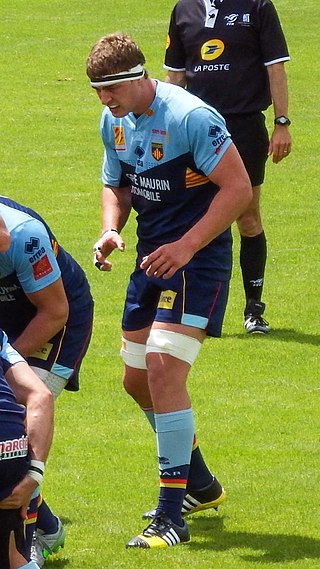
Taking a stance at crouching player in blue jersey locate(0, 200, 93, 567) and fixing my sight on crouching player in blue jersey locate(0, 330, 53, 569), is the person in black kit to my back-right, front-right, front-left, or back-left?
back-left

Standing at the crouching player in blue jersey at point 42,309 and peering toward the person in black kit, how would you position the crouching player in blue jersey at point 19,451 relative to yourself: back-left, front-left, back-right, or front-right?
back-right

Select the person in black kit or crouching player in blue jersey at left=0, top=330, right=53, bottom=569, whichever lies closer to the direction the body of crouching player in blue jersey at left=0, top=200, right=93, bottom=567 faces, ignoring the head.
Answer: the crouching player in blue jersey

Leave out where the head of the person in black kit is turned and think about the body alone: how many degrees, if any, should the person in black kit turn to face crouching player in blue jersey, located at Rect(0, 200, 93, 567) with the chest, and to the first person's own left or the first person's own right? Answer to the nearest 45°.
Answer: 0° — they already face them

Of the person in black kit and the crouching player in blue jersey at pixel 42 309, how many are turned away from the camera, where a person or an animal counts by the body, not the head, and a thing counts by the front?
0

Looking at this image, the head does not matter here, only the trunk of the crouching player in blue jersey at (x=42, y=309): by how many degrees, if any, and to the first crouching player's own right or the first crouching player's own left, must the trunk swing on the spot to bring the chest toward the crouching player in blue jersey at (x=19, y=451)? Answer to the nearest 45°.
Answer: approximately 45° to the first crouching player's own left

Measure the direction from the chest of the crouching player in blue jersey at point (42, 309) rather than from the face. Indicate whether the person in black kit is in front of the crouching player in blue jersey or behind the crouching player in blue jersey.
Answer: behind

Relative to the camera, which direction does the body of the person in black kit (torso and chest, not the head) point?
toward the camera

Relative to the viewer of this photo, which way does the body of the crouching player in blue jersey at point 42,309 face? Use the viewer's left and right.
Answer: facing the viewer and to the left of the viewer

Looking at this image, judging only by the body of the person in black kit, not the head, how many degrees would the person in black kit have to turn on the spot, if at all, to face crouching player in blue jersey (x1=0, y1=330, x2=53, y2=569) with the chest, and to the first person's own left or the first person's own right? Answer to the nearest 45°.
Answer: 0° — they already face them
